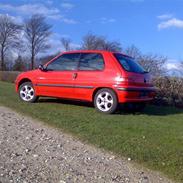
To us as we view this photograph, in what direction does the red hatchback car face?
facing away from the viewer and to the left of the viewer
